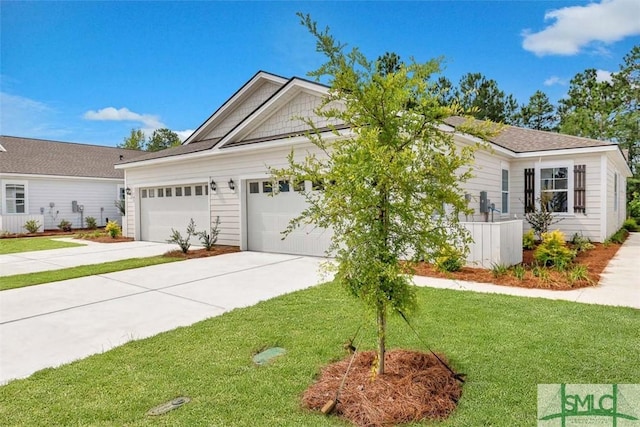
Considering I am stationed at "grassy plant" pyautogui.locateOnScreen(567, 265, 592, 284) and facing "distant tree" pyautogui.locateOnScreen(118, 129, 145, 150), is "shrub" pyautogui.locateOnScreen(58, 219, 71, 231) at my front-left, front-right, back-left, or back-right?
front-left

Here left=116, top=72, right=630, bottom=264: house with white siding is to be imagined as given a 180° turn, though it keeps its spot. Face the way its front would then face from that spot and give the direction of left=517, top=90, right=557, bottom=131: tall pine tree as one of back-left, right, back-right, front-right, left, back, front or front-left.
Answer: front

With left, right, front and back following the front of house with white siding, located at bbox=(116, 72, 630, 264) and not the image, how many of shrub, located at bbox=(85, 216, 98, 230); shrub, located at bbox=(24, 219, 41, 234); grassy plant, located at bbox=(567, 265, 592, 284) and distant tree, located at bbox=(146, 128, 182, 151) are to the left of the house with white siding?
1

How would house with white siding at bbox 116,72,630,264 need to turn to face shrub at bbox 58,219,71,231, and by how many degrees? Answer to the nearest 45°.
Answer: approximately 90° to its right

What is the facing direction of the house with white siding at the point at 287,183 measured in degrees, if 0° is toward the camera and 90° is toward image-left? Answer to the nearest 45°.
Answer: approximately 45°

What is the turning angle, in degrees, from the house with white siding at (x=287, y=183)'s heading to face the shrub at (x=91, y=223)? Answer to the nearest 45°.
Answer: approximately 90° to its right

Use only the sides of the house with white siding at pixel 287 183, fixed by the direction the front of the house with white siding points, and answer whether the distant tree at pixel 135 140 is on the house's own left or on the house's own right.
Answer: on the house's own right

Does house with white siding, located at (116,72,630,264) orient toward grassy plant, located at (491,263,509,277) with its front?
no

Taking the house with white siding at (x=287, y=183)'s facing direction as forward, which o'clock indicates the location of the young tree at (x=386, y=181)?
The young tree is roughly at 10 o'clock from the house with white siding.

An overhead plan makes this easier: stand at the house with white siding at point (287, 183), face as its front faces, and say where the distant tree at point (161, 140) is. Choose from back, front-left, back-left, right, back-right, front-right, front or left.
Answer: right

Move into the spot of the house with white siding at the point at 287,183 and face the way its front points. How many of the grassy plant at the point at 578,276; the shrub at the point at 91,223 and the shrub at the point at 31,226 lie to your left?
1

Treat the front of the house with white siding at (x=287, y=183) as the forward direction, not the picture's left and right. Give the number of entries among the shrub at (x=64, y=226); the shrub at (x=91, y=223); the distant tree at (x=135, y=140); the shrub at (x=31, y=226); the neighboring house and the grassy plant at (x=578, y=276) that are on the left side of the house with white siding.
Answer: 1

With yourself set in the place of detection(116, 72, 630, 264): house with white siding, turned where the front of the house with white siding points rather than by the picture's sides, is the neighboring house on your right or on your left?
on your right
